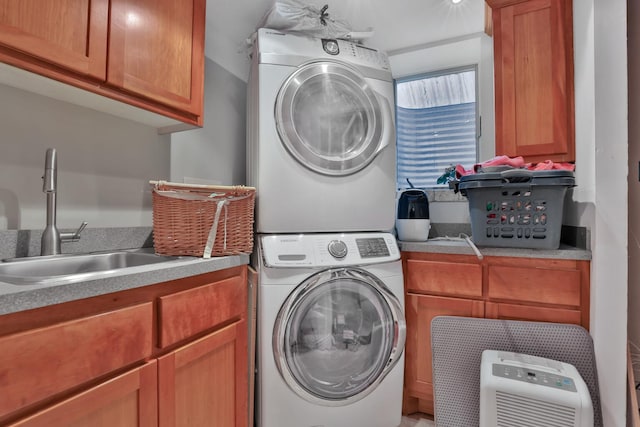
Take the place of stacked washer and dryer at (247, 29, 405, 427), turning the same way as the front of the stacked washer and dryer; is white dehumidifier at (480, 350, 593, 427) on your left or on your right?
on your left

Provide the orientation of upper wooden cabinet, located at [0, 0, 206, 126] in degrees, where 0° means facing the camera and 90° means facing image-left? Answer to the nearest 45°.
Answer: approximately 315°

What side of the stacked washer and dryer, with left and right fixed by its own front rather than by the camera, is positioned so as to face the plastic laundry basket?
left

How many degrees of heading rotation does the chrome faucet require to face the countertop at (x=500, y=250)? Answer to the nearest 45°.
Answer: approximately 45° to its left

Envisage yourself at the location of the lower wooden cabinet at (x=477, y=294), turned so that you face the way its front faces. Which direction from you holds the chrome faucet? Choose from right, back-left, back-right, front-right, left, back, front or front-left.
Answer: front-right

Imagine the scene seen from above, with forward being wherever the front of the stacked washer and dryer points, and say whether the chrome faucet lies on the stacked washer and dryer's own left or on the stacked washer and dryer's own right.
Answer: on the stacked washer and dryer's own right

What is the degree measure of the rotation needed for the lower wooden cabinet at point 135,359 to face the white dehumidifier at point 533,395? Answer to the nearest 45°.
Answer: approximately 45° to its left

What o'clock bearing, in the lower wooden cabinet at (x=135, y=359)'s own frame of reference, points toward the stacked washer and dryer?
The stacked washer and dryer is roughly at 10 o'clock from the lower wooden cabinet.

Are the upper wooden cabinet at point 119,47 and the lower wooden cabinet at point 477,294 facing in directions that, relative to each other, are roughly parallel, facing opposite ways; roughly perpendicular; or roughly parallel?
roughly perpendicular

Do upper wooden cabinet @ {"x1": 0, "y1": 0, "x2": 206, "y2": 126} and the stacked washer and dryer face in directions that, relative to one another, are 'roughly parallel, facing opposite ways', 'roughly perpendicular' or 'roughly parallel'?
roughly perpendicular

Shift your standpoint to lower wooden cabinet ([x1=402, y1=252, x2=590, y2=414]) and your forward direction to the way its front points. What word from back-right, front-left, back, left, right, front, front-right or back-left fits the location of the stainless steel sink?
front-right
